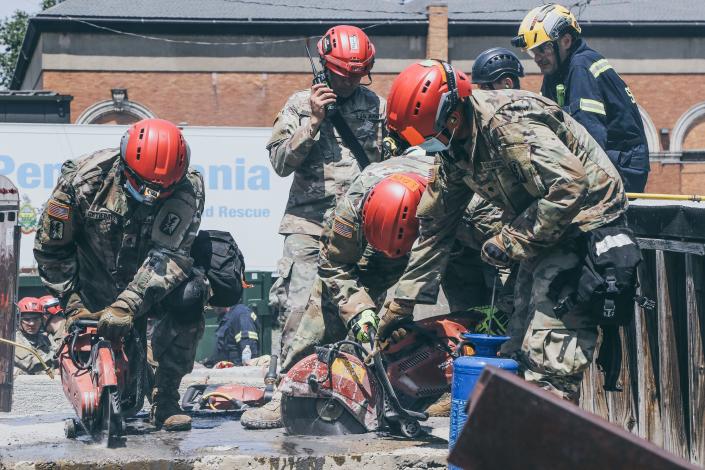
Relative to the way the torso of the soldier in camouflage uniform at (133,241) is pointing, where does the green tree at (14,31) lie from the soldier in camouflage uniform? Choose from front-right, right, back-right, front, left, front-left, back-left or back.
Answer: back

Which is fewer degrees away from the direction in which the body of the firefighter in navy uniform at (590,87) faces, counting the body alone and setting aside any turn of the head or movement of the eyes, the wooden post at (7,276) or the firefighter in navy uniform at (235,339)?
the wooden post

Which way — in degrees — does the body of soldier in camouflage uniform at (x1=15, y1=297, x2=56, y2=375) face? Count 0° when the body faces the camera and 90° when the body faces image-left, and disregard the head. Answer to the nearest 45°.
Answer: approximately 0°

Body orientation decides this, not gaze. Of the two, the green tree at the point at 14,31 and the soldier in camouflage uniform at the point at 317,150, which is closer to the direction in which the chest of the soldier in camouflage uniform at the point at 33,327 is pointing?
the soldier in camouflage uniform

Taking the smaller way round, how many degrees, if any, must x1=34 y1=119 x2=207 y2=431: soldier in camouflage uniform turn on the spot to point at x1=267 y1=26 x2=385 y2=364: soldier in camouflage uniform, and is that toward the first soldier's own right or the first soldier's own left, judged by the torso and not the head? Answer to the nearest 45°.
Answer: approximately 90° to the first soldier's own left

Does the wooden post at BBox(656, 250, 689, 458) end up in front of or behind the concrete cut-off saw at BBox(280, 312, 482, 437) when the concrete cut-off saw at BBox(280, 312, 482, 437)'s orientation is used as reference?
behind
